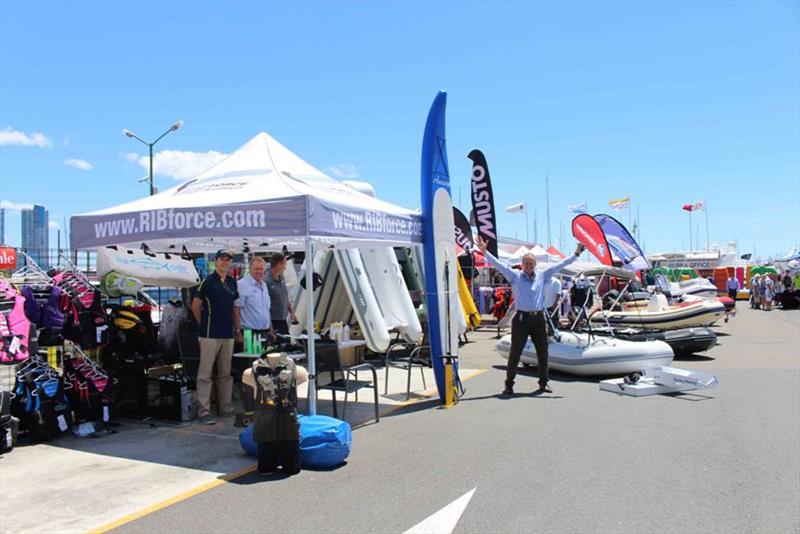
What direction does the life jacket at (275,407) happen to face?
toward the camera

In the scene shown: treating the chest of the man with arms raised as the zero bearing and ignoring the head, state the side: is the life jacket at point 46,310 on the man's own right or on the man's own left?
on the man's own right

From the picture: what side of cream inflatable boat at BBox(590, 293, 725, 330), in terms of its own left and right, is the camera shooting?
right

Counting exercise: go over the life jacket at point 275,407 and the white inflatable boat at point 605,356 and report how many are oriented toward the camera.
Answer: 1

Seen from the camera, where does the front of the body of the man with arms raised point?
toward the camera

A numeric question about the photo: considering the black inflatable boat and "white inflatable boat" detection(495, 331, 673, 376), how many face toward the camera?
0

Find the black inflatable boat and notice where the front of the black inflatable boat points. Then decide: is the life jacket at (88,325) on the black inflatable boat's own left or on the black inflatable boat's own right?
on the black inflatable boat's own right

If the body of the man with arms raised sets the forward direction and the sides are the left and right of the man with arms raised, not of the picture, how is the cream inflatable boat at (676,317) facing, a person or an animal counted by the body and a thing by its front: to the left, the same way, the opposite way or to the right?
to the left

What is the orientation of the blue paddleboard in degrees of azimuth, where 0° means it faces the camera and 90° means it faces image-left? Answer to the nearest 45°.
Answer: approximately 315°

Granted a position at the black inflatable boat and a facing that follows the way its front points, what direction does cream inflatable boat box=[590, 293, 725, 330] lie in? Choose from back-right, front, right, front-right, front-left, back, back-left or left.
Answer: left
